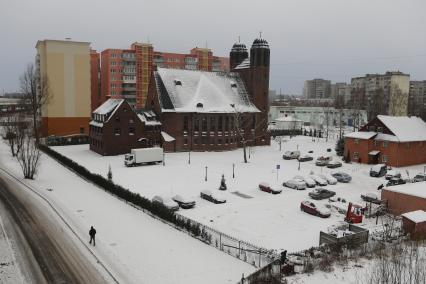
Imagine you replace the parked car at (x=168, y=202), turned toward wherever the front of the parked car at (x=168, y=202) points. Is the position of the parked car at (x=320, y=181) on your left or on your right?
on your left

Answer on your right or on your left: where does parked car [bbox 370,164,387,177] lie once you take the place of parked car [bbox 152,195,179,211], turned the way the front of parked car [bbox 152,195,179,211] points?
on your left

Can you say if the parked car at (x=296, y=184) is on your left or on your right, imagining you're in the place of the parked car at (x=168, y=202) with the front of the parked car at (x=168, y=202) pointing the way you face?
on your left

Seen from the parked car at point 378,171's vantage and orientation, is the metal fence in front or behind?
in front

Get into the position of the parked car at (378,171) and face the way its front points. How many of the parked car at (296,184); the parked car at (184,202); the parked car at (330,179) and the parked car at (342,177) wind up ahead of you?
4

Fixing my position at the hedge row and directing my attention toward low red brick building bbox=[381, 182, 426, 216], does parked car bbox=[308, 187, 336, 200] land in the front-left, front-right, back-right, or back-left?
front-left

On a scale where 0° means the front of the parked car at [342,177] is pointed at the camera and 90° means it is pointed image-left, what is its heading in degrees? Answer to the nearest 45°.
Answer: approximately 315°

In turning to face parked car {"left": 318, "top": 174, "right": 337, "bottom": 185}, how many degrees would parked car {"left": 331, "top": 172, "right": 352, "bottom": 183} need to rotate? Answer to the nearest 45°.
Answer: approximately 90° to its right

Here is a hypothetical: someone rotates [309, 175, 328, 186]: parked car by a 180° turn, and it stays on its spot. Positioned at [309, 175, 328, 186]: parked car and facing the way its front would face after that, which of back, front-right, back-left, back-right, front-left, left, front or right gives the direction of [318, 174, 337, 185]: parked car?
right

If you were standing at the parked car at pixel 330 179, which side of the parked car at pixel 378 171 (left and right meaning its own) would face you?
front

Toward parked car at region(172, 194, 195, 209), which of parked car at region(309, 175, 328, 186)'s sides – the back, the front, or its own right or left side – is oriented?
right

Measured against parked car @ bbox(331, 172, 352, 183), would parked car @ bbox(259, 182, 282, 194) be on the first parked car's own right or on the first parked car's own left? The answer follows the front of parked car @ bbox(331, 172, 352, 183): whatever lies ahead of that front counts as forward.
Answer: on the first parked car's own right

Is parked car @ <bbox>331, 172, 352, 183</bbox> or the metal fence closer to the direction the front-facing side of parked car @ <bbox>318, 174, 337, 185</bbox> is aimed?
the metal fence

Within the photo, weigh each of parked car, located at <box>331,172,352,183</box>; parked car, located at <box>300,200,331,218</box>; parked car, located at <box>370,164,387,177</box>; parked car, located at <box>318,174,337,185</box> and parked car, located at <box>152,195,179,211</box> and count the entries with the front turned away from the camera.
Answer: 0

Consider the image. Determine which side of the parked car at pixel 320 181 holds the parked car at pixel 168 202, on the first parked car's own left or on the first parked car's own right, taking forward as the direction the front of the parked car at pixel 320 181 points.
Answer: on the first parked car's own right

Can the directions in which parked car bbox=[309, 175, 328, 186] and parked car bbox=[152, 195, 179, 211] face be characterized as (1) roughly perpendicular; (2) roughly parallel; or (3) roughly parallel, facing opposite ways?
roughly parallel

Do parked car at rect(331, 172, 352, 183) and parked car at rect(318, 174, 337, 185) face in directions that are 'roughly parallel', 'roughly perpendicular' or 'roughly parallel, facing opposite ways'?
roughly parallel
